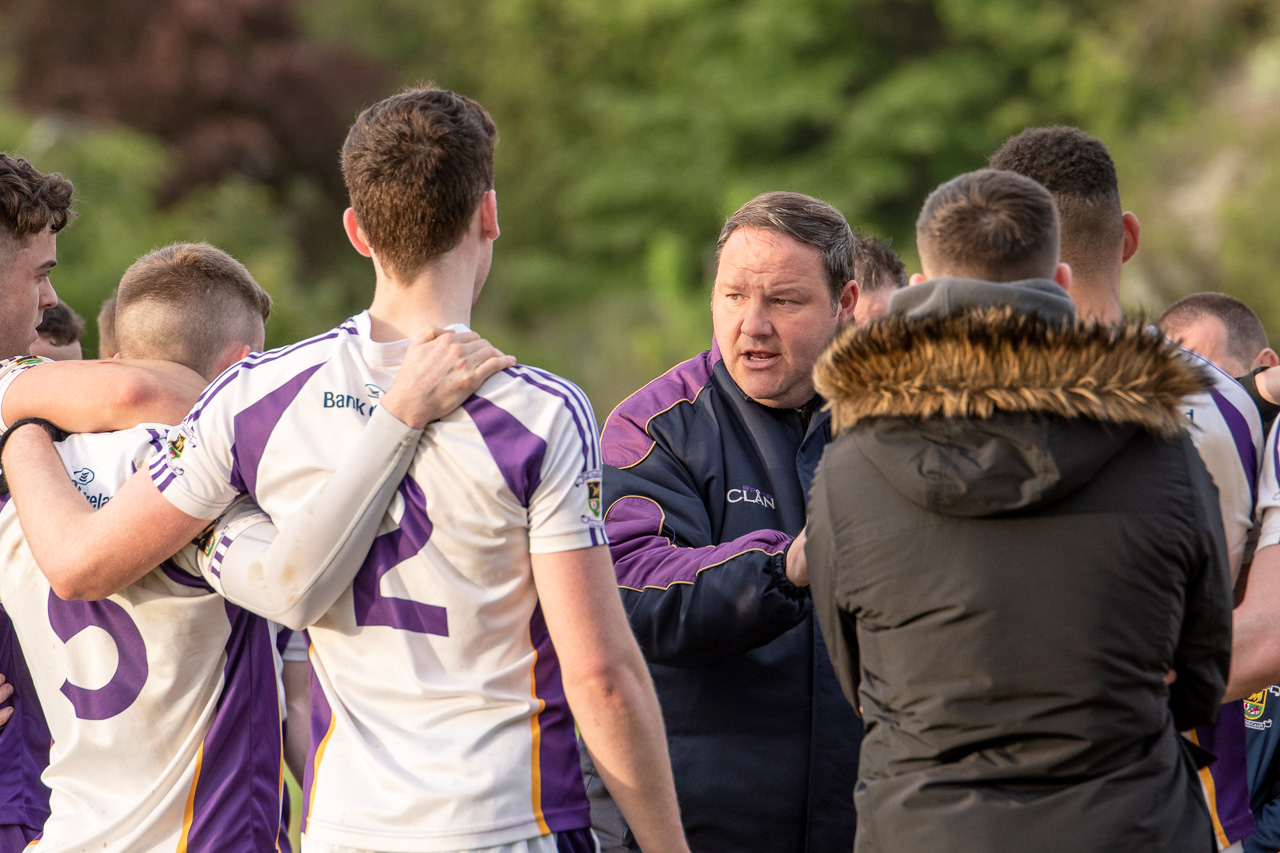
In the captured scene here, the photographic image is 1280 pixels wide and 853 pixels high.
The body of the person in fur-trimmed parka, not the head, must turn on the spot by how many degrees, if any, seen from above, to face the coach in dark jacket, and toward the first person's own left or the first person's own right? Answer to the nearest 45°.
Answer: approximately 45° to the first person's own left

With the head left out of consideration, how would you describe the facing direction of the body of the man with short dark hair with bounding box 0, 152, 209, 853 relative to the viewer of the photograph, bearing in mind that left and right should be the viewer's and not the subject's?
facing to the right of the viewer

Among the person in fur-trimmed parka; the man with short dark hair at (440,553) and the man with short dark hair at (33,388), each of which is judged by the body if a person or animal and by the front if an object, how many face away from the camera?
2

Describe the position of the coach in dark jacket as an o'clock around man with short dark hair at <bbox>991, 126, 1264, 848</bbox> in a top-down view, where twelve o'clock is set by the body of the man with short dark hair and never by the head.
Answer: The coach in dark jacket is roughly at 9 o'clock from the man with short dark hair.

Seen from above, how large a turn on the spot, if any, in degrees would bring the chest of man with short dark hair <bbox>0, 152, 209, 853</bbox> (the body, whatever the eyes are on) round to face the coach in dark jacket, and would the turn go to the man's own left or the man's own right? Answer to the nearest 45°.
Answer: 0° — they already face them

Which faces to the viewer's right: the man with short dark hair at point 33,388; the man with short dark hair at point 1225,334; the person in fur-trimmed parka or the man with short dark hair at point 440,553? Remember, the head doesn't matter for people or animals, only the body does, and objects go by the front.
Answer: the man with short dark hair at point 33,388

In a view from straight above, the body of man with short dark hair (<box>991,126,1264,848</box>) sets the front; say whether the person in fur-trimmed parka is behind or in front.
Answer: behind

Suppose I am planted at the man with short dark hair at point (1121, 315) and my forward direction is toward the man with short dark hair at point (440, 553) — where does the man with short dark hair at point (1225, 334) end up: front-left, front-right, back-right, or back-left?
back-right

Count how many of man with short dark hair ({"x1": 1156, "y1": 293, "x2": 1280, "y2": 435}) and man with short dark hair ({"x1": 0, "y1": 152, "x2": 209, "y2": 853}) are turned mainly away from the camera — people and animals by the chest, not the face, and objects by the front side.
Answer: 0

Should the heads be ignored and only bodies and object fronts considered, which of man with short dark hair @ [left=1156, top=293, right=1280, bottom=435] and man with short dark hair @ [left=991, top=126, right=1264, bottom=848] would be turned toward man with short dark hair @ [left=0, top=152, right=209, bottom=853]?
man with short dark hair @ [left=1156, top=293, right=1280, bottom=435]

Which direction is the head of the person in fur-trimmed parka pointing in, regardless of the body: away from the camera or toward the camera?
away from the camera

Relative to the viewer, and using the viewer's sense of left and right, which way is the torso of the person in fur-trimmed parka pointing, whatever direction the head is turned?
facing away from the viewer

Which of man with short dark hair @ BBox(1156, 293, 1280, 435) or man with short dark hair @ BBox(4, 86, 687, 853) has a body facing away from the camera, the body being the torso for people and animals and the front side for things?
man with short dark hair @ BBox(4, 86, 687, 853)

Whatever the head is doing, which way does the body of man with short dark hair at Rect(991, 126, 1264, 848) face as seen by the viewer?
away from the camera

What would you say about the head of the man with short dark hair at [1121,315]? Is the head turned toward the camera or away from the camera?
away from the camera

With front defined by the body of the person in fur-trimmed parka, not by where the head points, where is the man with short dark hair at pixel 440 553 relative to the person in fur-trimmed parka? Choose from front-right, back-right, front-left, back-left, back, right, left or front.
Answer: left

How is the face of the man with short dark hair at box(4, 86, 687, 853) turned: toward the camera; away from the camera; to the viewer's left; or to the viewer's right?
away from the camera

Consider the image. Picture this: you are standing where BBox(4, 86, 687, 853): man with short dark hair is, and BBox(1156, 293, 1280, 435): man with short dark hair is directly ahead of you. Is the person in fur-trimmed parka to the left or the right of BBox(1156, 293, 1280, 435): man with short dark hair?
right
